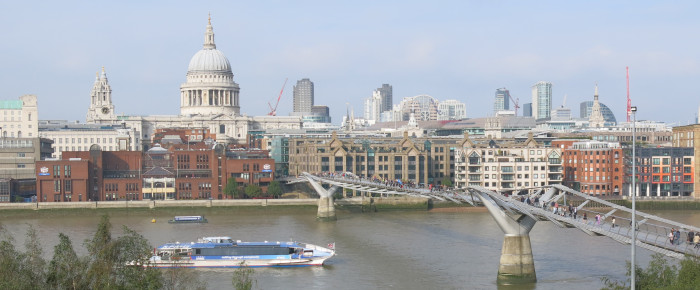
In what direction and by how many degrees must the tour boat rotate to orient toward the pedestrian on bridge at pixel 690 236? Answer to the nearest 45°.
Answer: approximately 45° to its right

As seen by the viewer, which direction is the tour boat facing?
to the viewer's right

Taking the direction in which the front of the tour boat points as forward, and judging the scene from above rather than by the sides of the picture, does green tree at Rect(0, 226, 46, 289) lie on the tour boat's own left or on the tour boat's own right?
on the tour boat's own right

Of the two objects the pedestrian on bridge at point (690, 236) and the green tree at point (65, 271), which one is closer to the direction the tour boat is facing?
the pedestrian on bridge

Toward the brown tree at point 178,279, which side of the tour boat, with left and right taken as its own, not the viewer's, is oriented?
right
